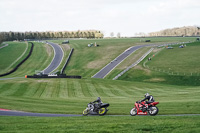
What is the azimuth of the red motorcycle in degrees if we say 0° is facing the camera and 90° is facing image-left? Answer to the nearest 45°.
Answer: approximately 90°

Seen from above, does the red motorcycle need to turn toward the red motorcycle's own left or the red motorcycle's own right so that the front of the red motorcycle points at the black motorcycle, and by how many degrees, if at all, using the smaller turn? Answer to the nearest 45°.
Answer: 0° — it already faces it
